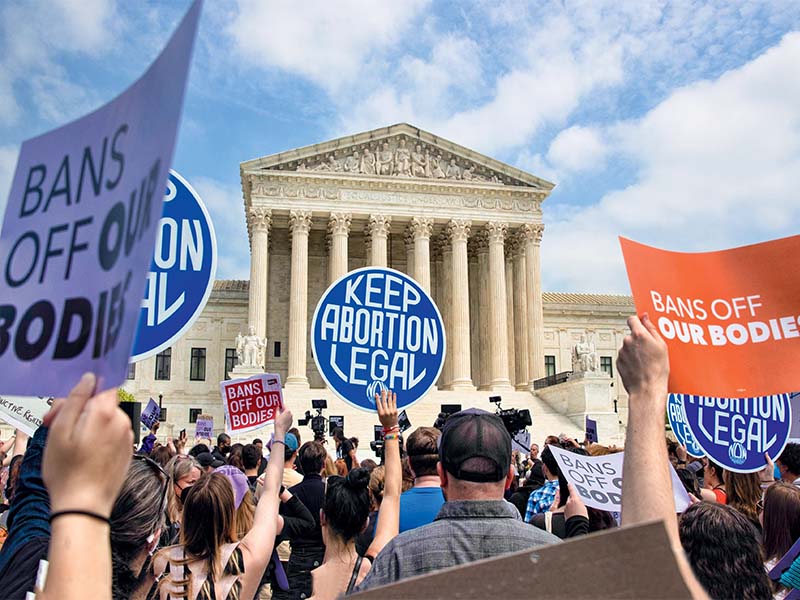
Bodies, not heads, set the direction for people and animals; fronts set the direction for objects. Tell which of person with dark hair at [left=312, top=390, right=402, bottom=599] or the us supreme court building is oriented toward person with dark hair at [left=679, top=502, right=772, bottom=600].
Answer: the us supreme court building

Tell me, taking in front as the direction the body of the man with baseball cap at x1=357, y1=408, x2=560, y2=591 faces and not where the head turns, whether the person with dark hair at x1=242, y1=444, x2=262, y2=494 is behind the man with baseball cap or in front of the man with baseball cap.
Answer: in front

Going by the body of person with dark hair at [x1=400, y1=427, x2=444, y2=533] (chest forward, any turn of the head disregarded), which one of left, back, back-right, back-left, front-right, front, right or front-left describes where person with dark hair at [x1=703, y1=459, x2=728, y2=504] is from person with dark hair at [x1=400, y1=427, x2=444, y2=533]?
front-right

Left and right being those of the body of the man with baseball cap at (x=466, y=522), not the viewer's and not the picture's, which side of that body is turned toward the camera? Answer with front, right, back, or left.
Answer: back

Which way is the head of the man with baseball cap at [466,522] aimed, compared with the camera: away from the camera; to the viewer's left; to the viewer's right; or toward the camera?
away from the camera

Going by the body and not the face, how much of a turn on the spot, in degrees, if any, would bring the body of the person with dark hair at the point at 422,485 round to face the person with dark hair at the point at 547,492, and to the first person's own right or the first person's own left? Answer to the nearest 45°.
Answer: approximately 45° to the first person's own right

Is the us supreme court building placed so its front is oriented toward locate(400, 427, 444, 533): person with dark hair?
yes

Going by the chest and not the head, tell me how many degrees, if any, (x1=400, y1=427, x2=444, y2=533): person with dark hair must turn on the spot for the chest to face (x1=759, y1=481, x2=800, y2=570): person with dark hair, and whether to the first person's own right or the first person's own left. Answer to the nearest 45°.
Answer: approximately 90° to the first person's own right

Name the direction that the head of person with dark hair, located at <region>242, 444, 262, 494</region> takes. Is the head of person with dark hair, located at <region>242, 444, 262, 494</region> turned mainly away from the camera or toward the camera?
away from the camera

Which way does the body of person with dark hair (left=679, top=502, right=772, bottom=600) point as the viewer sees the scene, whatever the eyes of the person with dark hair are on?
away from the camera

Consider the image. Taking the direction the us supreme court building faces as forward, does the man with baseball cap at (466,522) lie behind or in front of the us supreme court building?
in front

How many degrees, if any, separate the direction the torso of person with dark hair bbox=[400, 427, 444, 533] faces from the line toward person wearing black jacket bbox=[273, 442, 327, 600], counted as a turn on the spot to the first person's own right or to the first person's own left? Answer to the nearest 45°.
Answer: approximately 45° to the first person's own left

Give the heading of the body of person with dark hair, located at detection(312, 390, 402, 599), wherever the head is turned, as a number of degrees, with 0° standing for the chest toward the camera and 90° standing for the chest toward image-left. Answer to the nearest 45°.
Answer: approximately 180°

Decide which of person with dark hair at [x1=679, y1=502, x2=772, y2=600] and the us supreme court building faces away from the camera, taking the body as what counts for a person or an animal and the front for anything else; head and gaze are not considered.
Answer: the person with dark hair

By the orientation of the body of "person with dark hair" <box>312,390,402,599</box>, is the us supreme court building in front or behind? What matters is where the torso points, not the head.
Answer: in front

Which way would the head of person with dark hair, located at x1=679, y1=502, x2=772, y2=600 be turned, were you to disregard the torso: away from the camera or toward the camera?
away from the camera
